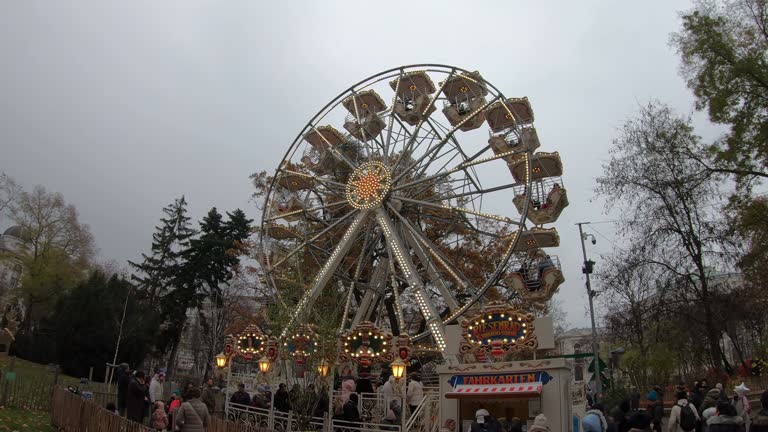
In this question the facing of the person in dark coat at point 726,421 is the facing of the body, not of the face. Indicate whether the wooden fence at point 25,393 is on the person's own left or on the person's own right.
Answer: on the person's own left

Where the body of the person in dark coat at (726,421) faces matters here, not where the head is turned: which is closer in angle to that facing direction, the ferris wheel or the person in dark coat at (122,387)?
the ferris wheel

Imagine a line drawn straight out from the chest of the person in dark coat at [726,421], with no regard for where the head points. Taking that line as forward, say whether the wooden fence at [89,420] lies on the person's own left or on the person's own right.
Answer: on the person's own left

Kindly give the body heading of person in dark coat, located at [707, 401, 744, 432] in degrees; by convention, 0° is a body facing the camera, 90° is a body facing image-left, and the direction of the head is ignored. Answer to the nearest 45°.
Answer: approximately 180°

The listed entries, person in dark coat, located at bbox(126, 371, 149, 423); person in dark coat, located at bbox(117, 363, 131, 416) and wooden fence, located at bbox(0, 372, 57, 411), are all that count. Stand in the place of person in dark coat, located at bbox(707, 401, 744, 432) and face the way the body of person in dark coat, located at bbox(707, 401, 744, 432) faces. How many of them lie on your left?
3

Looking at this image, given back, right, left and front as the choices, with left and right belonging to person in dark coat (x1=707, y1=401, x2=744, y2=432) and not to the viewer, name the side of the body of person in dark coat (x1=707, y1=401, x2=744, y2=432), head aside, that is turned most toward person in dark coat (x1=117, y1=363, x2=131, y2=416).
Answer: left

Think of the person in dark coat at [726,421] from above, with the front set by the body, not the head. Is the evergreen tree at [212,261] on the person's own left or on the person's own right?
on the person's own left

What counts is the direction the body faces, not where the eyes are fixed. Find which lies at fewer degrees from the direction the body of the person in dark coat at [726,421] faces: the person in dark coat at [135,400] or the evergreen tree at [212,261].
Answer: the evergreen tree

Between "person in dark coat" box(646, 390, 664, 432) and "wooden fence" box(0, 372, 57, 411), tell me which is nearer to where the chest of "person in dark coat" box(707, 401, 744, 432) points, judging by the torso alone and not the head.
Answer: the person in dark coat

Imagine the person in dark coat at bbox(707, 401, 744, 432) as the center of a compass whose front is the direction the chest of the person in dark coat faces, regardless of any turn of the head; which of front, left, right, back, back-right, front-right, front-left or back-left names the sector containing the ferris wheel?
front-left

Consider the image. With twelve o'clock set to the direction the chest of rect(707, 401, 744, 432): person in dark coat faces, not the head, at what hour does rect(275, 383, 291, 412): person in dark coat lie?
rect(275, 383, 291, 412): person in dark coat is roughly at 10 o'clock from rect(707, 401, 744, 432): person in dark coat.

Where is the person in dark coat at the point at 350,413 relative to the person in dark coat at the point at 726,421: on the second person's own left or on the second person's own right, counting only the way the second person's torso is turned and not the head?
on the second person's own left
